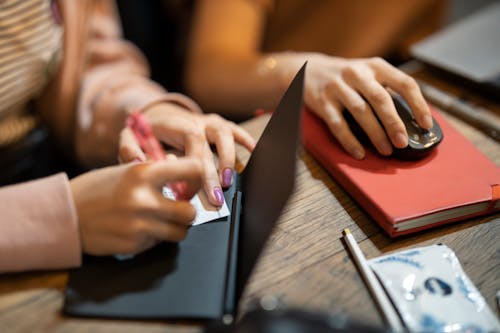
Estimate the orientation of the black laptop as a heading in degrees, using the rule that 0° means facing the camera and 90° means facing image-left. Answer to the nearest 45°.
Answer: approximately 90°

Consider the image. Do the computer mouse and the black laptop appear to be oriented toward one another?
no

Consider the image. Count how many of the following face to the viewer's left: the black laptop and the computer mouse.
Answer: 1

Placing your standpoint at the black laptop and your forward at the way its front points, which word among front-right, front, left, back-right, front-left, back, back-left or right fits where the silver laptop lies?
back-right

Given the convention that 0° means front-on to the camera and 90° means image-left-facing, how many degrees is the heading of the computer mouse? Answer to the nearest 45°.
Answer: approximately 315°

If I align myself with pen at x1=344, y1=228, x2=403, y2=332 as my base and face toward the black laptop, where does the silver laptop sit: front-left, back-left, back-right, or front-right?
back-right

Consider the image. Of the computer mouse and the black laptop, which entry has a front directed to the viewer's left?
the black laptop
